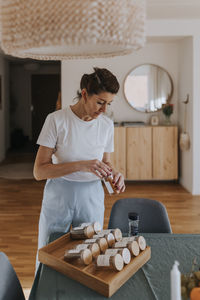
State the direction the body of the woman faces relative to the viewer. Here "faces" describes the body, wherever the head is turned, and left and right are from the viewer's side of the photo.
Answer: facing the viewer and to the right of the viewer

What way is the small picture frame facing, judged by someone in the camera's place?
facing the viewer

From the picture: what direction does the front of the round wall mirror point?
toward the camera

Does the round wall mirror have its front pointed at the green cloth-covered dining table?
yes

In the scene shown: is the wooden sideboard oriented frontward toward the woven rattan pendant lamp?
yes

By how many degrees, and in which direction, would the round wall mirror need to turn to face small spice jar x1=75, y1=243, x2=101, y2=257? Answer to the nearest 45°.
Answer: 0° — it already faces it

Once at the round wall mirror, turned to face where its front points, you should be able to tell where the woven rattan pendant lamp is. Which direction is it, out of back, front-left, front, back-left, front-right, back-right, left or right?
front

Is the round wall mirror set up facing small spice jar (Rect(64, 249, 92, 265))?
yes

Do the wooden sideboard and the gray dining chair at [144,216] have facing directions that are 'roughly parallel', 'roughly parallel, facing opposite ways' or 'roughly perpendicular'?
roughly parallel

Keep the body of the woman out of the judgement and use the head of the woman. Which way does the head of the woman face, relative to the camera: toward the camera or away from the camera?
toward the camera

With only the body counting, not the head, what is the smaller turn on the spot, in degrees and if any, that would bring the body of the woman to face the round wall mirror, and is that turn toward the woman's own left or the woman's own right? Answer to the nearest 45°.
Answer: approximately 135° to the woman's own left

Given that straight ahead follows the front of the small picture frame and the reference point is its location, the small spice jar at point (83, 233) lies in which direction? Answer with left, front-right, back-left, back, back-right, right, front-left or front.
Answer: front

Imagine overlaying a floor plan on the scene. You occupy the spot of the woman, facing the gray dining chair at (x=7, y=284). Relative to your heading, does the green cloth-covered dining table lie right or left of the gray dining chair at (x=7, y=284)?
left

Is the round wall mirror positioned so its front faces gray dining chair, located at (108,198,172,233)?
yes

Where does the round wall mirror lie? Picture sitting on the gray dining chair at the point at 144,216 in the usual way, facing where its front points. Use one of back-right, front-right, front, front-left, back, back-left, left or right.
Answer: back
